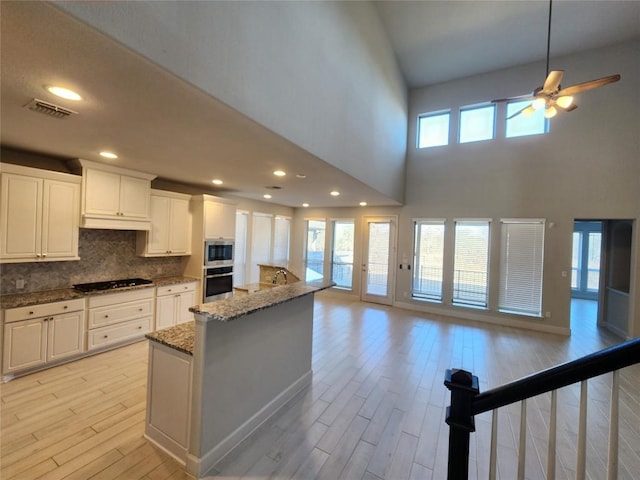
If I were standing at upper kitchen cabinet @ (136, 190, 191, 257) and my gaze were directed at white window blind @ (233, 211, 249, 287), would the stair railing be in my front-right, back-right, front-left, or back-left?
back-right

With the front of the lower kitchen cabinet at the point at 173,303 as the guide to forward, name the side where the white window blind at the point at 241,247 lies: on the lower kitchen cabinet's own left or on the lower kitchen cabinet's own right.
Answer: on the lower kitchen cabinet's own left

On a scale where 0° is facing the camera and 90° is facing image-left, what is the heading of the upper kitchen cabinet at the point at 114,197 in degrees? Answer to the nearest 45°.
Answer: approximately 315°

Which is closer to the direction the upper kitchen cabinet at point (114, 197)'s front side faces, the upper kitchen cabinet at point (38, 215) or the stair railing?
the stair railing
